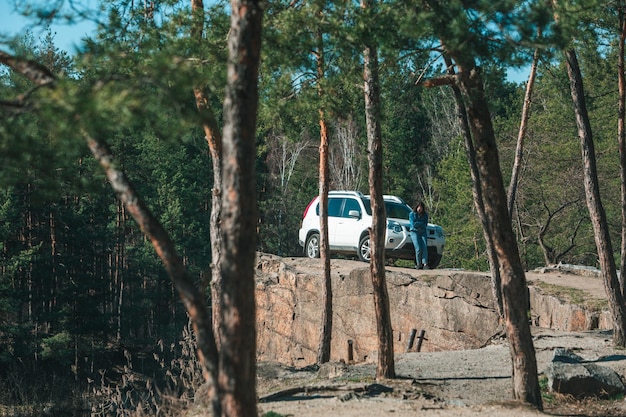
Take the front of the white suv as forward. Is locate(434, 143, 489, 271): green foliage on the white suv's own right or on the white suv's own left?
on the white suv's own left

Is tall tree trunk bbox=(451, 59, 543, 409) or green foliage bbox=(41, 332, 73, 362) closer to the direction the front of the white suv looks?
the tall tree trunk

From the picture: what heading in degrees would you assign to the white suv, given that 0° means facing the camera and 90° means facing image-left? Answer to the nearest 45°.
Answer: approximately 315°

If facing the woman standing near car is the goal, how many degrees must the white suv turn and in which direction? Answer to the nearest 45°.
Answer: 0° — it already faces them

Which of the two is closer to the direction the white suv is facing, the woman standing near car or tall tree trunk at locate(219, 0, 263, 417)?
the woman standing near car

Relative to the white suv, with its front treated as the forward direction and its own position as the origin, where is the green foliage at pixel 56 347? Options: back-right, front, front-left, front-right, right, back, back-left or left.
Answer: back

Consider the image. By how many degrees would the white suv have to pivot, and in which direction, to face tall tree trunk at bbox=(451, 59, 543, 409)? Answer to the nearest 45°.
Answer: approximately 45° to its right
